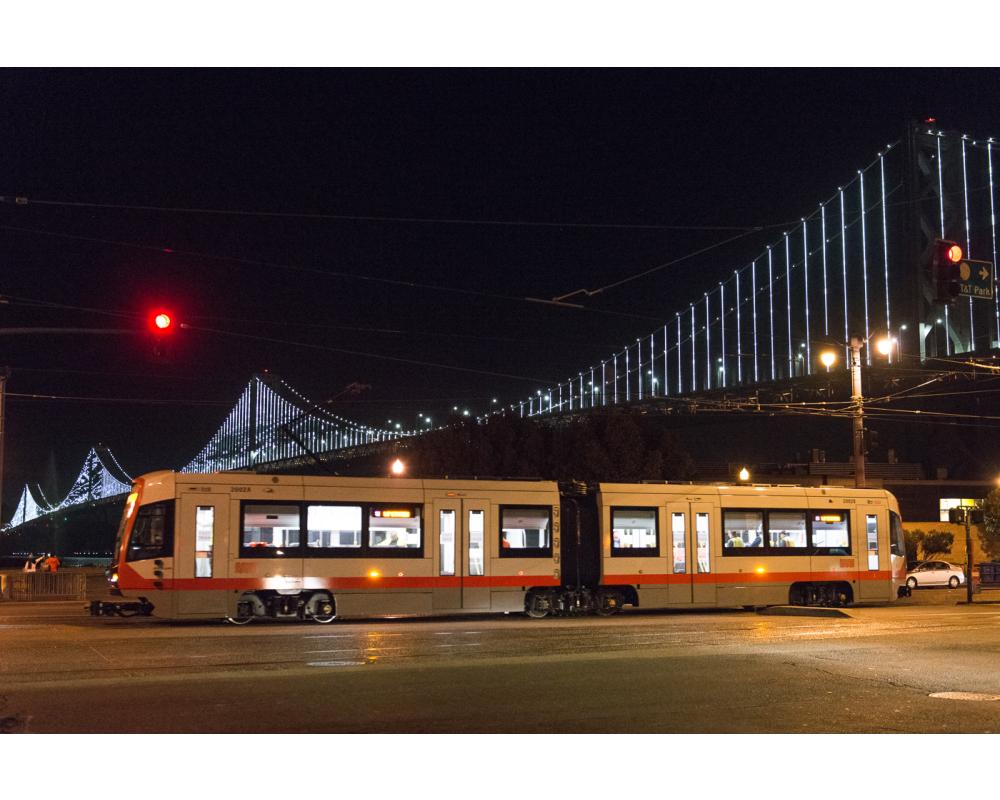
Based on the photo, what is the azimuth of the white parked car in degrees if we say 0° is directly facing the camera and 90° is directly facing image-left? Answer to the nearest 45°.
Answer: approximately 90°

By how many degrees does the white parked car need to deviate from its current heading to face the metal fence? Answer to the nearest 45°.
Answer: approximately 45° to its left

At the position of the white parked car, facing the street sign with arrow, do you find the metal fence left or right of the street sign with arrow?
right

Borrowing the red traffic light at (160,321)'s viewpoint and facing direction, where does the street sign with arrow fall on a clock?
The street sign with arrow is roughly at 10 o'clock from the red traffic light.

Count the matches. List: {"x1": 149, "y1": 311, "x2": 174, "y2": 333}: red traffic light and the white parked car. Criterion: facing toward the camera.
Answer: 1

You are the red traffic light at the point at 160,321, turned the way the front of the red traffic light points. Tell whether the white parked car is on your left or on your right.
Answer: on your left

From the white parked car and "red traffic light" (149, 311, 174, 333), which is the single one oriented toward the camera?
the red traffic light

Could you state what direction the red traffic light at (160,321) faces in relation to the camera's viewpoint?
facing the viewer

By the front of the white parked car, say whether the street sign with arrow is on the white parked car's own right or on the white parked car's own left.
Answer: on the white parked car's own left

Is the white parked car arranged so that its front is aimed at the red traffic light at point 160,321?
no
